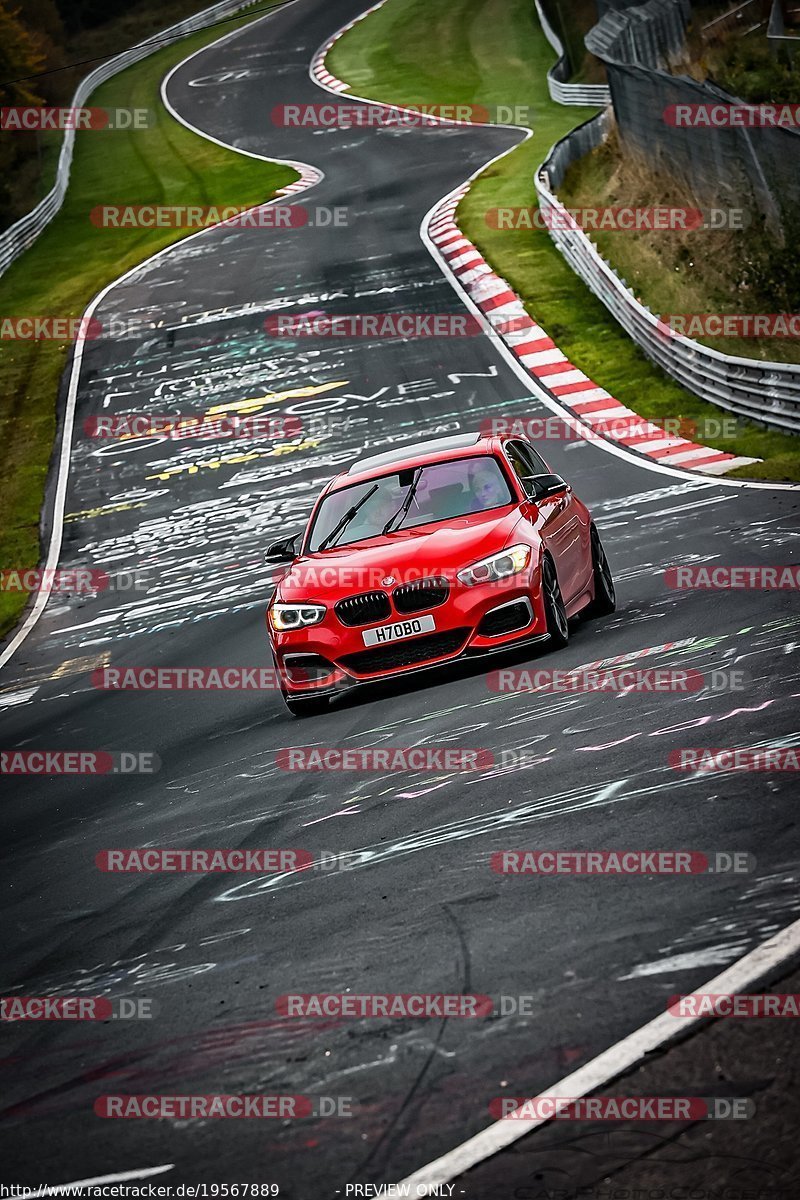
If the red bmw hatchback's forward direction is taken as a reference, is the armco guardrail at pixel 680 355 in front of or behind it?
behind

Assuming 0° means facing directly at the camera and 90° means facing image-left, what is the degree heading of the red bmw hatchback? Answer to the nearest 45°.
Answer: approximately 45°

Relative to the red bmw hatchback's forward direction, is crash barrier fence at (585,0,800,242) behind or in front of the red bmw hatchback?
behind

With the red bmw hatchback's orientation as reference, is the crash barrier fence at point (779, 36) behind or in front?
behind

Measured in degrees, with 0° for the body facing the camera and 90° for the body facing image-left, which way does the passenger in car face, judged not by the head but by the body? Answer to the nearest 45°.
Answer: approximately 45°
